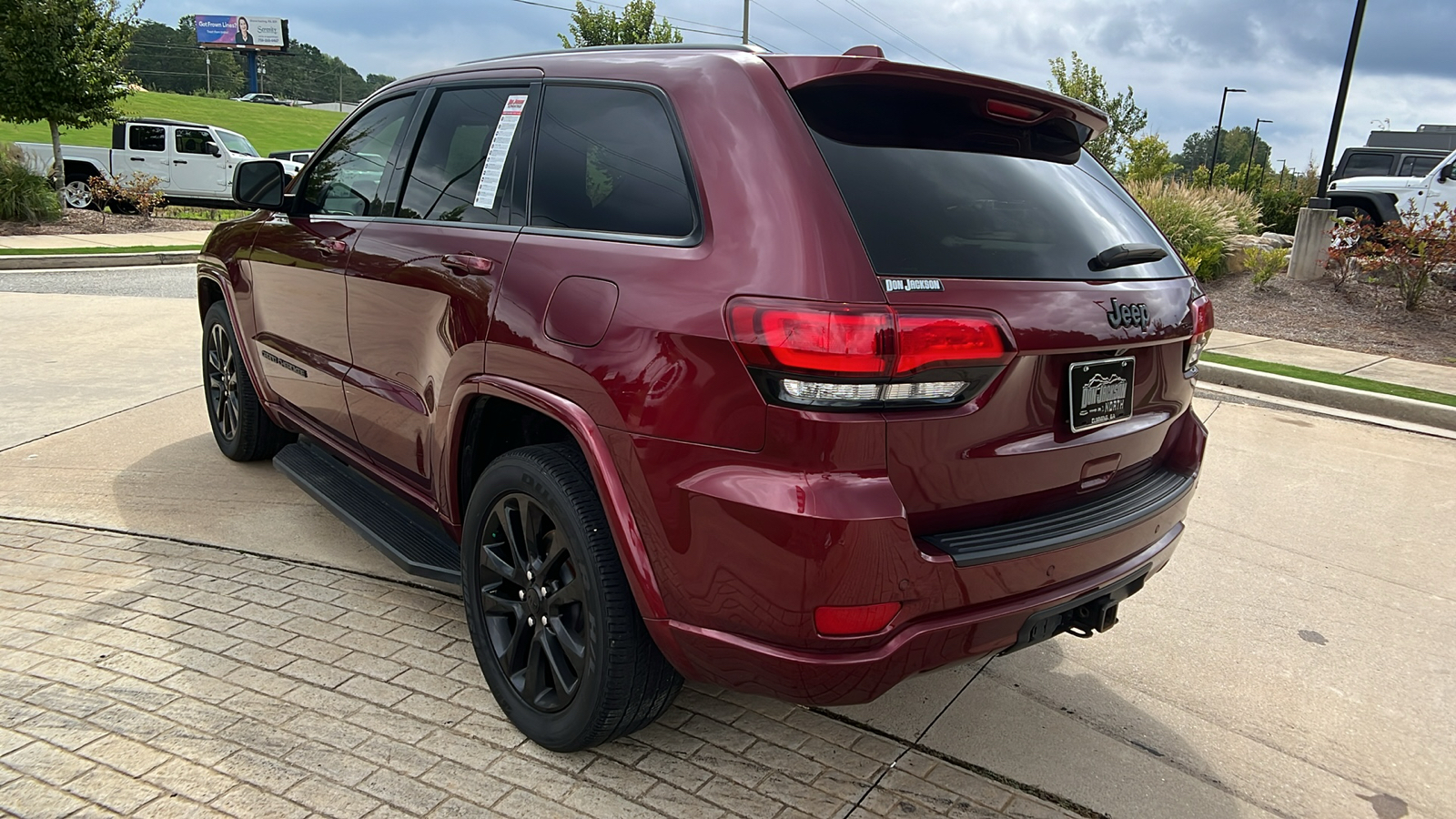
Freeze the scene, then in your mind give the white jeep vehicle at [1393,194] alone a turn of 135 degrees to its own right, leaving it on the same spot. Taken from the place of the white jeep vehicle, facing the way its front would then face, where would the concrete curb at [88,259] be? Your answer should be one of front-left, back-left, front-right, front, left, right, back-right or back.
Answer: back

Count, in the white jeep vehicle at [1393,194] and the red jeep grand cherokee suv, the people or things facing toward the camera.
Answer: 0

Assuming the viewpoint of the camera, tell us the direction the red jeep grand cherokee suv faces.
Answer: facing away from the viewer and to the left of the viewer

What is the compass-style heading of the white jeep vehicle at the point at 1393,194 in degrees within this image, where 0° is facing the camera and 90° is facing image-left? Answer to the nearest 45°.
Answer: approximately 90°

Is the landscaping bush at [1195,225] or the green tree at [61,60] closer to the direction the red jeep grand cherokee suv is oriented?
the green tree

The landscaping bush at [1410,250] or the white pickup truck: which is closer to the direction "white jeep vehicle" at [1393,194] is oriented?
the white pickup truck

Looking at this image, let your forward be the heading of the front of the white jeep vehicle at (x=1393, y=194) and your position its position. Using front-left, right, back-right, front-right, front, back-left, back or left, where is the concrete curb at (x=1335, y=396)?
left

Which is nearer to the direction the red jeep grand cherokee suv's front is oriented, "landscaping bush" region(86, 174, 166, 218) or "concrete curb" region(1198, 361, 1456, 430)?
the landscaping bush

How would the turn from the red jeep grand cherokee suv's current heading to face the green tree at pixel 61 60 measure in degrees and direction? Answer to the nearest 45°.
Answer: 0° — it already faces it

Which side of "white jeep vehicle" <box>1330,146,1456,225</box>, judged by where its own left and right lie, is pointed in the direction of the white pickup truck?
front

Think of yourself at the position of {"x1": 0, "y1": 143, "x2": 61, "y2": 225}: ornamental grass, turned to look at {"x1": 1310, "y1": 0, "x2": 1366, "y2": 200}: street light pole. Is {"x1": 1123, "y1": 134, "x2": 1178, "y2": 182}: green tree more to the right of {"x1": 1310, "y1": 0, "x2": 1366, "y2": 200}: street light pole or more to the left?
left

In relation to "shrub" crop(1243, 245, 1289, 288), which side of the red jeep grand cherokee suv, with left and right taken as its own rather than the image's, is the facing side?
right

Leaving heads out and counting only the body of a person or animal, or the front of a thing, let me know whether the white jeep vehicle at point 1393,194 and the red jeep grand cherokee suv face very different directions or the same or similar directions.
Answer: same or similar directions

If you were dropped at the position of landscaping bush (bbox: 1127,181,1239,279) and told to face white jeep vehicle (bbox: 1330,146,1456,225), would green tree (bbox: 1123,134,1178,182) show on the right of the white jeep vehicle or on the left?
left
